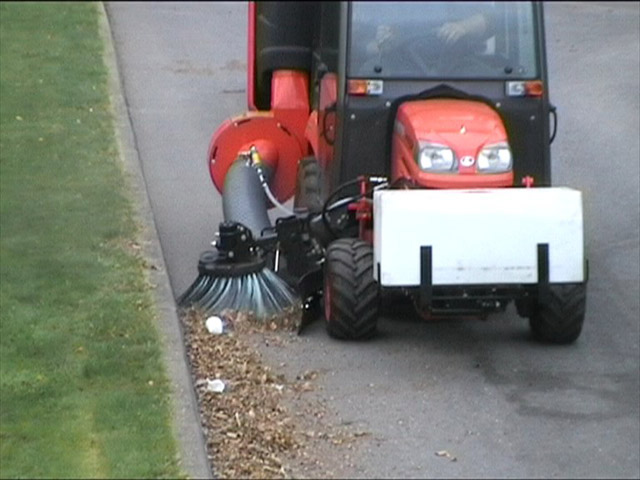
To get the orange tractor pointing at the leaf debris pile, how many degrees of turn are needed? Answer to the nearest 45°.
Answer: approximately 45° to its right

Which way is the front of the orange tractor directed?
toward the camera
